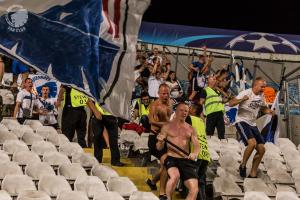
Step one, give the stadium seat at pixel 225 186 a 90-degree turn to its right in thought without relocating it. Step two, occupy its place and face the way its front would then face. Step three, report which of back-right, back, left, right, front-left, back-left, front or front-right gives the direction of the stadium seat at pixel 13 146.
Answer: front-right

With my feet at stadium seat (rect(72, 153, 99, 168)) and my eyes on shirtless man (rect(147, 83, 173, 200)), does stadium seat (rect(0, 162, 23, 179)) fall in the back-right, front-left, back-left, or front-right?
back-right

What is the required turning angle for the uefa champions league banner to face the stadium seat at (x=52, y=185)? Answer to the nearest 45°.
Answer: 0° — it already faces it

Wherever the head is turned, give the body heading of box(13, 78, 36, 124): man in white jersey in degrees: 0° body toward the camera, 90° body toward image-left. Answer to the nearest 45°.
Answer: approximately 315°

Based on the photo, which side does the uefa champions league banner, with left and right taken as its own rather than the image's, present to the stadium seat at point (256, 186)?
front

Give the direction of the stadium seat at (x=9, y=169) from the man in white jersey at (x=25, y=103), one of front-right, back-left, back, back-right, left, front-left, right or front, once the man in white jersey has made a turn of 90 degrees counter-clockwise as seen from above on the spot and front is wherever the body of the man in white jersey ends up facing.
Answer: back-right

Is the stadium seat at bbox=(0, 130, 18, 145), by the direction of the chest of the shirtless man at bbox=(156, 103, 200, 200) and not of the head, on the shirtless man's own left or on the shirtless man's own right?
on the shirtless man's own right
